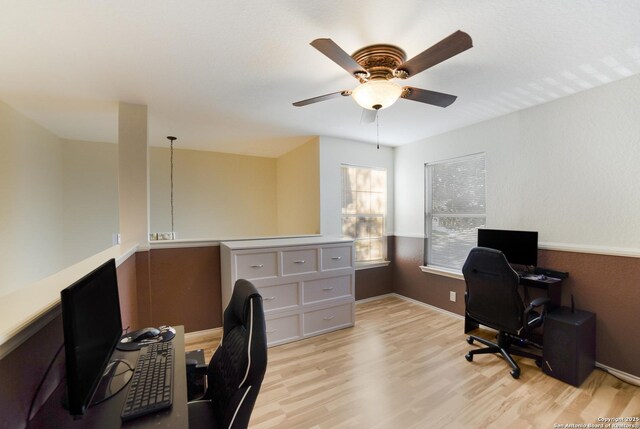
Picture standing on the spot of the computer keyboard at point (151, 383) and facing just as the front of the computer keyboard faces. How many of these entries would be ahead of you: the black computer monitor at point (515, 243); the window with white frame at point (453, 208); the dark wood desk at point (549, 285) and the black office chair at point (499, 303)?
4

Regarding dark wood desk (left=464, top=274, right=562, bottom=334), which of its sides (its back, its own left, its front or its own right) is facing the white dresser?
front

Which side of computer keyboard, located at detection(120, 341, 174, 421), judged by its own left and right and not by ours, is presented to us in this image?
right

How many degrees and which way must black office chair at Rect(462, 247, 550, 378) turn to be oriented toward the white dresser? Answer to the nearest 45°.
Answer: approximately 135° to its left

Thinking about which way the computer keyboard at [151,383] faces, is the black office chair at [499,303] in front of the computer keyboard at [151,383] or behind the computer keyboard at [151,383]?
in front

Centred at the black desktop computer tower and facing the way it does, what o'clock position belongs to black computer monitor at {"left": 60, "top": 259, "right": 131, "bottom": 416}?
The black computer monitor is roughly at 11 o'clock from the black desktop computer tower.

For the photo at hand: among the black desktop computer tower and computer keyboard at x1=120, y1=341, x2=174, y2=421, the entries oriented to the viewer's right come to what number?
1

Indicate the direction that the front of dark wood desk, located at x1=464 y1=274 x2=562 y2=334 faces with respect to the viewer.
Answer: facing the viewer and to the left of the viewer

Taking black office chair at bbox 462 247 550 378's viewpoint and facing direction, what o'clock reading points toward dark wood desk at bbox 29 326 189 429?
The dark wood desk is roughly at 5 o'clock from the black office chair.

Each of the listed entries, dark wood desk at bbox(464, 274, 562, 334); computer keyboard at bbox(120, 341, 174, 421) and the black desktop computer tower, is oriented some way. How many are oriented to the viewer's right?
1

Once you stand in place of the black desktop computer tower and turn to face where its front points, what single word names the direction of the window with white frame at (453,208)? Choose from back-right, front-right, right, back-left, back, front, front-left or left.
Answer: right

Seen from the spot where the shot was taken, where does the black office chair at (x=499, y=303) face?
facing away from the viewer and to the right of the viewer

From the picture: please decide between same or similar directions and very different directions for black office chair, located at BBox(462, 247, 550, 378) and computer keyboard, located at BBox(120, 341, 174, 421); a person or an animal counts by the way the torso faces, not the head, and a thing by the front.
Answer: same or similar directions

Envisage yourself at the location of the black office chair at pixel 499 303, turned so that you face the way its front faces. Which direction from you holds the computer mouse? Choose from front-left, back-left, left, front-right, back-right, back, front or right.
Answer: back

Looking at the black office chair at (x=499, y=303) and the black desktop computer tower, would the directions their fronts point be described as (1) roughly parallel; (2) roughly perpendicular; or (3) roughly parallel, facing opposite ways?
roughly parallel, facing opposite ways

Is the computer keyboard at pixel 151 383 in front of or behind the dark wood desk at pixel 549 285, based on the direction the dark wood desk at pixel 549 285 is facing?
in front

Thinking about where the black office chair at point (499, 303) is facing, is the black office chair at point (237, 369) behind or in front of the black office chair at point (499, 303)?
behind
